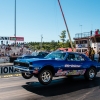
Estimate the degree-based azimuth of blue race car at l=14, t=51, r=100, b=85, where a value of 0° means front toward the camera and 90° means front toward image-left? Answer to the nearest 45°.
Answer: approximately 45°
